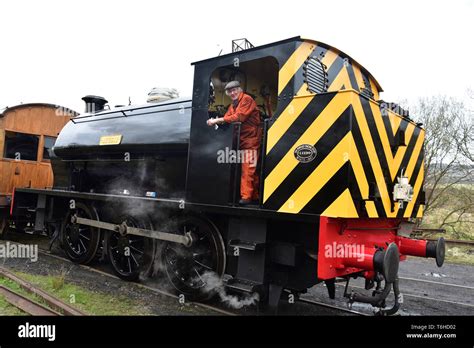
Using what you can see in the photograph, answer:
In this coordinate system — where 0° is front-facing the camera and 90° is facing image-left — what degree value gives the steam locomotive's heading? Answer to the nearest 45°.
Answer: approximately 135°

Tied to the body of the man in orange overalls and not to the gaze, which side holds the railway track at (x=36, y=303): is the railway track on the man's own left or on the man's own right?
on the man's own right

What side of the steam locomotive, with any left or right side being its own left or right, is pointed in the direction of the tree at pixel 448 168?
right

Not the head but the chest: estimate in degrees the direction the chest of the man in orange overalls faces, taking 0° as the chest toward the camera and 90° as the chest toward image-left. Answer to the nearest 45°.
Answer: approximately 45°
